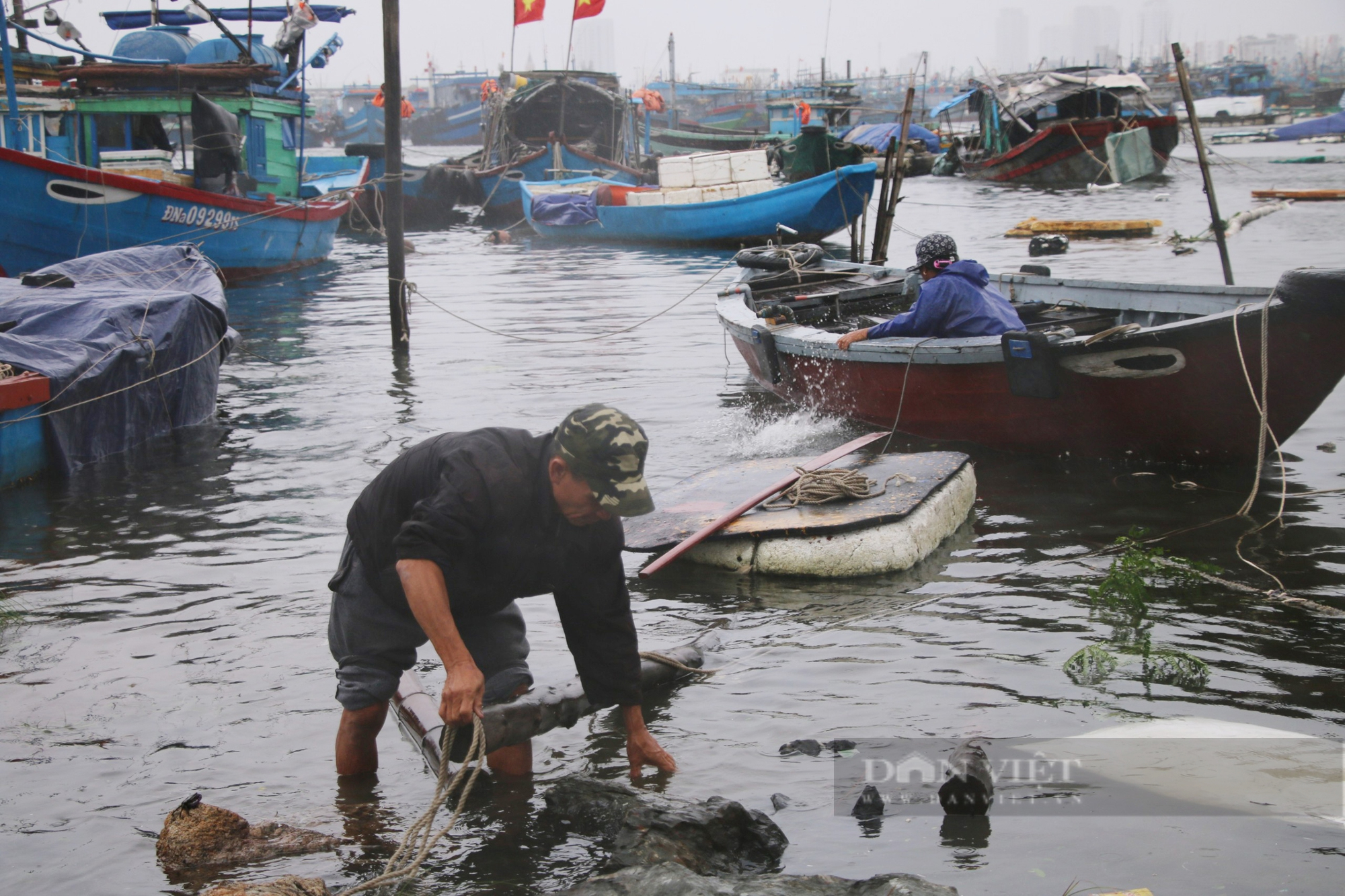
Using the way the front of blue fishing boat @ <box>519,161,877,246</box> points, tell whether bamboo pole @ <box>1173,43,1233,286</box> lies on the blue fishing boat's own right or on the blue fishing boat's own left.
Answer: on the blue fishing boat's own right

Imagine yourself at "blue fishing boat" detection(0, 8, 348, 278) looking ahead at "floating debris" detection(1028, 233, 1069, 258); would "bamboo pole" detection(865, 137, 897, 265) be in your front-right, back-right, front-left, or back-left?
front-right

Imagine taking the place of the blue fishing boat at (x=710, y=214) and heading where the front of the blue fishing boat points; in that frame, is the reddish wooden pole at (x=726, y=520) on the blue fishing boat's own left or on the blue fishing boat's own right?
on the blue fishing boat's own right

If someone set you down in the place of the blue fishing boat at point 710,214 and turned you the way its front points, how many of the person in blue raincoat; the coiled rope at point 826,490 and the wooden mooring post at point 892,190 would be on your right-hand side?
3

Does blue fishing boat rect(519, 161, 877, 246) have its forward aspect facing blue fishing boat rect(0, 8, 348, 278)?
no

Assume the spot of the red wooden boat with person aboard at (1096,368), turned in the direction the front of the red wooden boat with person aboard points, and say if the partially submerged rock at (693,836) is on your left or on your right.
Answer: on your right

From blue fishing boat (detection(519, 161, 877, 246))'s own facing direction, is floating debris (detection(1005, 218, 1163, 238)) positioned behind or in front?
in front

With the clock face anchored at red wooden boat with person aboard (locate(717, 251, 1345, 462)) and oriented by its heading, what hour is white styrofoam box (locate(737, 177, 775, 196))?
The white styrofoam box is roughly at 7 o'clock from the red wooden boat with person aboard.

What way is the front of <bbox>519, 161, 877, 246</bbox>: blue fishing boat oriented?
to the viewer's right

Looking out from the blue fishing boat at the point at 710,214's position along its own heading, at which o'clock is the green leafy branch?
The green leafy branch is roughly at 3 o'clock from the blue fishing boat.

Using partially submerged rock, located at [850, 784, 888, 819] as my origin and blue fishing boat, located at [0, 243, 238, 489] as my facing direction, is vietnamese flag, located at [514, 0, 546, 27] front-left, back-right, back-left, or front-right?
front-right
